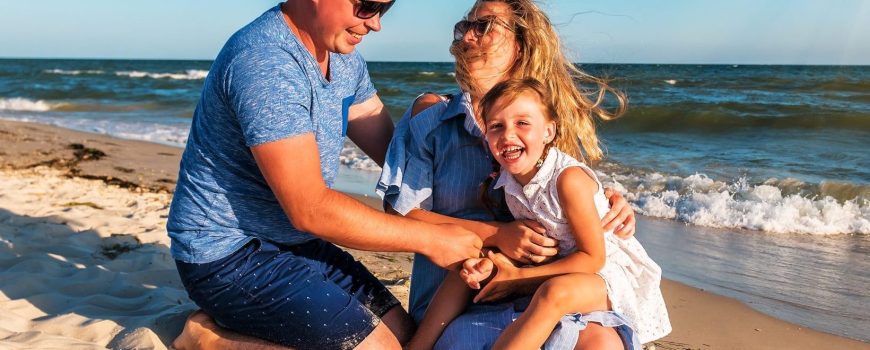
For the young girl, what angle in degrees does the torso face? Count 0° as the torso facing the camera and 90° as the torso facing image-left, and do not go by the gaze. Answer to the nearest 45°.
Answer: approximately 45°

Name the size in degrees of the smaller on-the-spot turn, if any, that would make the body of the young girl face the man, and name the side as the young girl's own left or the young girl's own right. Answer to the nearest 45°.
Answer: approximately 45° to the young girl's own right
